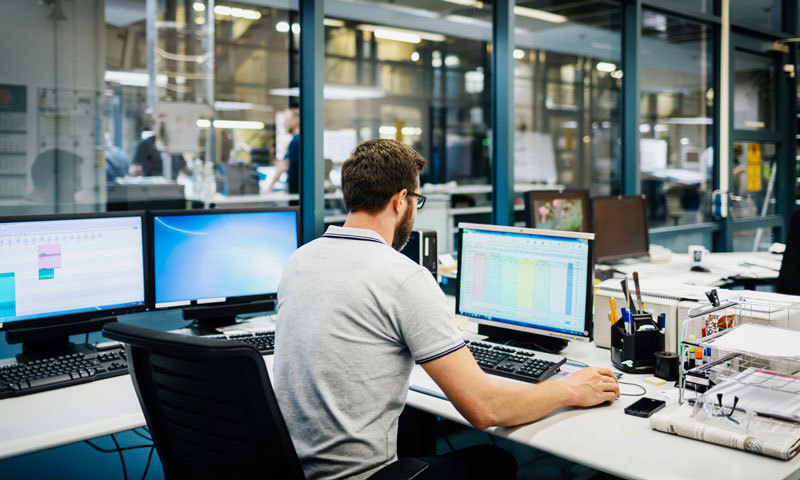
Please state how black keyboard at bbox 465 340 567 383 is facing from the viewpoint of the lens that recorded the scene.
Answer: facing the viewer and to the left of the viewer

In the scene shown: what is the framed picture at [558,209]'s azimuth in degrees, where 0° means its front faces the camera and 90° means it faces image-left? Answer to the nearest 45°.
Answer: approximately 0°

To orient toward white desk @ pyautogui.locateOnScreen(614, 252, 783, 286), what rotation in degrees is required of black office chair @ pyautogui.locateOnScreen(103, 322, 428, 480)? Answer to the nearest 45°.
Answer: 0° — it already faces it

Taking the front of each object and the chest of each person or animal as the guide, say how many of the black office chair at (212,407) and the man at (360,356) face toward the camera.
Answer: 0

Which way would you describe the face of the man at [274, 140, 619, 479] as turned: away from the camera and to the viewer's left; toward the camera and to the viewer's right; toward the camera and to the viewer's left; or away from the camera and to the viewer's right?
away from the camera and to the viewer's right

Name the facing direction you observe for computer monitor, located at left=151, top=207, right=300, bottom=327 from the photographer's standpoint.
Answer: facing the viewer and to the right of the viewer

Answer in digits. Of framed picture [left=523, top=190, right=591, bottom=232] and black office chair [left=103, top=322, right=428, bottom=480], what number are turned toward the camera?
1

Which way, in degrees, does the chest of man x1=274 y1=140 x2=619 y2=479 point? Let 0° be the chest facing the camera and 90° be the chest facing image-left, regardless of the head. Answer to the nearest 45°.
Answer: approximately 225°

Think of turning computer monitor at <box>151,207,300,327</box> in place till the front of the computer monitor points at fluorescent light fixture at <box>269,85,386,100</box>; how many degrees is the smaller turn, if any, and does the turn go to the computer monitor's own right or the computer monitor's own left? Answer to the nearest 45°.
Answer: approximately 135° to the computer monitor's own left

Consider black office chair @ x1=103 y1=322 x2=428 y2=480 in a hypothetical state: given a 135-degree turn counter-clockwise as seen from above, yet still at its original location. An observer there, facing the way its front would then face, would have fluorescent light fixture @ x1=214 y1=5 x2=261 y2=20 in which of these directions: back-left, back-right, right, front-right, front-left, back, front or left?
right

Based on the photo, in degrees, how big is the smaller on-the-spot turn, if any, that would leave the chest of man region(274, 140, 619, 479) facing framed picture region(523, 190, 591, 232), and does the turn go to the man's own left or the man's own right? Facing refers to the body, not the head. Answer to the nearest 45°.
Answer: approximately 45° to the man's own left
